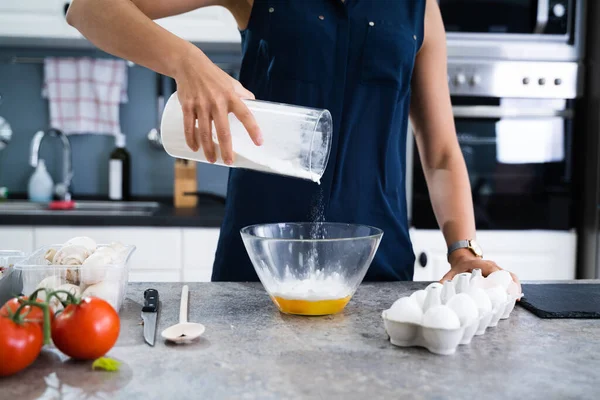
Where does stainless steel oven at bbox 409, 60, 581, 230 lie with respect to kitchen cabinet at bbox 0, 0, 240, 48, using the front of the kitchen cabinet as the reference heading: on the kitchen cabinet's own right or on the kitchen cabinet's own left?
on the kitchen cabinet's own left

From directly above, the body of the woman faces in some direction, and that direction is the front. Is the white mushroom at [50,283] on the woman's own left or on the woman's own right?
on the woman's own right

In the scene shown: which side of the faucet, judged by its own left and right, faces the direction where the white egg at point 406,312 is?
left

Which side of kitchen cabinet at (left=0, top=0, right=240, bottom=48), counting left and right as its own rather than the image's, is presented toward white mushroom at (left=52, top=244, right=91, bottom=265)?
front

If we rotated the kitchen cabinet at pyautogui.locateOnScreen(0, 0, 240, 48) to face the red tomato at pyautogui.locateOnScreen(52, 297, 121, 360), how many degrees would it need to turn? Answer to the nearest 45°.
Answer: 0° — it already faces it

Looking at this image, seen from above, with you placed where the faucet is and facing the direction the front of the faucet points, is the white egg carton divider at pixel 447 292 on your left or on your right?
on your left

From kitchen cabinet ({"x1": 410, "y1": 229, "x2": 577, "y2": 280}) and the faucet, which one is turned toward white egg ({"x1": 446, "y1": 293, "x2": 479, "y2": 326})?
the kitchen cabinet

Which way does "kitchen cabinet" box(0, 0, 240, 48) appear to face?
toward the camera

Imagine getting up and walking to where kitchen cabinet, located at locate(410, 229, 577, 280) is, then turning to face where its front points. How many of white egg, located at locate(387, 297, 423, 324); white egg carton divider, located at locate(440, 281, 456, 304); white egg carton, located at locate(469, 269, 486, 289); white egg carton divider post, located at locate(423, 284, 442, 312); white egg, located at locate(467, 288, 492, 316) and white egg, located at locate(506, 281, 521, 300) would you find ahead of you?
6

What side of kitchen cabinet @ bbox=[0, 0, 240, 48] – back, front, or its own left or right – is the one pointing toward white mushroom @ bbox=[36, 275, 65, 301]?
front

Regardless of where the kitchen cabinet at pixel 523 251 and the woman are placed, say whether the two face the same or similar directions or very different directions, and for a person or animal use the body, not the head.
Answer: same or similar directions

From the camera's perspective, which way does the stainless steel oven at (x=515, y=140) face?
toward the camera

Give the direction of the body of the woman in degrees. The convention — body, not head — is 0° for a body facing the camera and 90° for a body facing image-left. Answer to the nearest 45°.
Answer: approximately 0°
